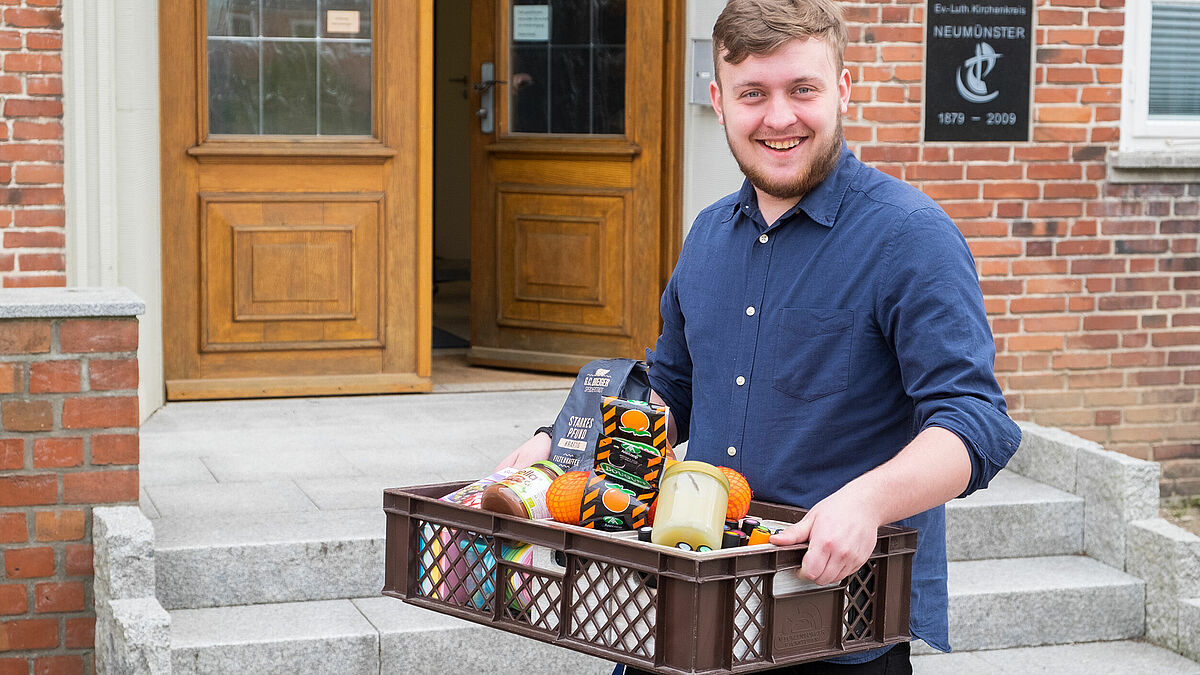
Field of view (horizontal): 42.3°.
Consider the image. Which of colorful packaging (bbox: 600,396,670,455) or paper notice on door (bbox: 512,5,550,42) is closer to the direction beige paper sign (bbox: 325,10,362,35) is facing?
the colorful packaging

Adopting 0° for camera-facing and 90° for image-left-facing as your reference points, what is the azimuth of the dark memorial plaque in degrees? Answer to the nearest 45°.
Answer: approximately 0°

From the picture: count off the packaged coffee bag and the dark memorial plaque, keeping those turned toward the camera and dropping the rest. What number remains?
2

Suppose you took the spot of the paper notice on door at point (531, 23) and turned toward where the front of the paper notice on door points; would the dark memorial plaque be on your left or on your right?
on your left

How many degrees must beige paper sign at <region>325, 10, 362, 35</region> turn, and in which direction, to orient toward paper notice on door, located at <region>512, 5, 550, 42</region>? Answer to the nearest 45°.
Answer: approximately 135° to its left

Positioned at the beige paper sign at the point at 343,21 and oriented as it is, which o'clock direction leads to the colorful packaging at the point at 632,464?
The colorful packaging is roughly at 12 o'clock from the beige paper sign.
